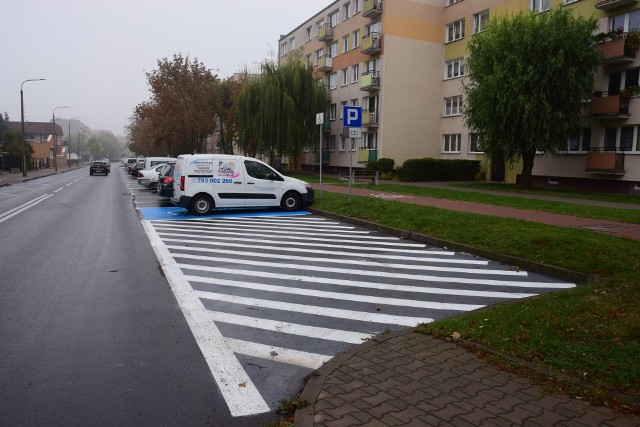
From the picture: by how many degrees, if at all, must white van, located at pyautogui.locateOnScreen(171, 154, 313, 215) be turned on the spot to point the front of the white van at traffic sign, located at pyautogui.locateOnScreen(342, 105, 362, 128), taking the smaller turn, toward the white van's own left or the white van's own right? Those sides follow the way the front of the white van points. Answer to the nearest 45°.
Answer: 0° — it already faces it

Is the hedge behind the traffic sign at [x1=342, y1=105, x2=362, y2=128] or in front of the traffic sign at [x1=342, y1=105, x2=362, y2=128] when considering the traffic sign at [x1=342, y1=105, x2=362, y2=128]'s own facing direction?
behind

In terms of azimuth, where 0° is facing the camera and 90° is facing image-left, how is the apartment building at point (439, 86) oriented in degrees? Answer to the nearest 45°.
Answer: approximately 45°

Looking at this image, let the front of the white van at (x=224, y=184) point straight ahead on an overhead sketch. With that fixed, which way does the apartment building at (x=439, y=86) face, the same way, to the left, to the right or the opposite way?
the opposite way

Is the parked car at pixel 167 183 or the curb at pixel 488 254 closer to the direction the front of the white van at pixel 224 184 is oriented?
the curb

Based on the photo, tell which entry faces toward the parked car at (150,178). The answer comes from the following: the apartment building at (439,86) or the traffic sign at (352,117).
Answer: the apartment building

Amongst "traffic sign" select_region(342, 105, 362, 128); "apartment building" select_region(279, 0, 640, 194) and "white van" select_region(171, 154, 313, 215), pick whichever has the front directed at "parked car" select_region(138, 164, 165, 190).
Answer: the apartment building

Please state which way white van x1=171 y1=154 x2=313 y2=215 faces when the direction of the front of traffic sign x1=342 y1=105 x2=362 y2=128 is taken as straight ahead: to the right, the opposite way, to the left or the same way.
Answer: to the left

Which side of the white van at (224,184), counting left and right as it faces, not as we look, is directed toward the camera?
right

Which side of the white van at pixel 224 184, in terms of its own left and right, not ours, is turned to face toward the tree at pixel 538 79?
front

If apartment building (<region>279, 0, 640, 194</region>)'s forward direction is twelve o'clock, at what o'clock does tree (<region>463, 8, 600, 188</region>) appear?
The tree is roughly at 10 o'clock from the apartment building.

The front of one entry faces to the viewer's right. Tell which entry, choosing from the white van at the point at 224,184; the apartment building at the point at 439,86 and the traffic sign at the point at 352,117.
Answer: the white van

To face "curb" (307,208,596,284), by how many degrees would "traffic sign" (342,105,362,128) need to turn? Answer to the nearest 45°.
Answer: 0° — it already faces it

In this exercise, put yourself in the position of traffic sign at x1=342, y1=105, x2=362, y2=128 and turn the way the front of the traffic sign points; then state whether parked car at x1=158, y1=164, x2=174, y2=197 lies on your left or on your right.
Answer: on your right

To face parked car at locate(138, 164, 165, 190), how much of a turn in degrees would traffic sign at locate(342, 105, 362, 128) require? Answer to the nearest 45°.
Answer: approximately 135° to its right

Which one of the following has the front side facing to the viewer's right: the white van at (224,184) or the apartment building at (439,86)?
the white van
